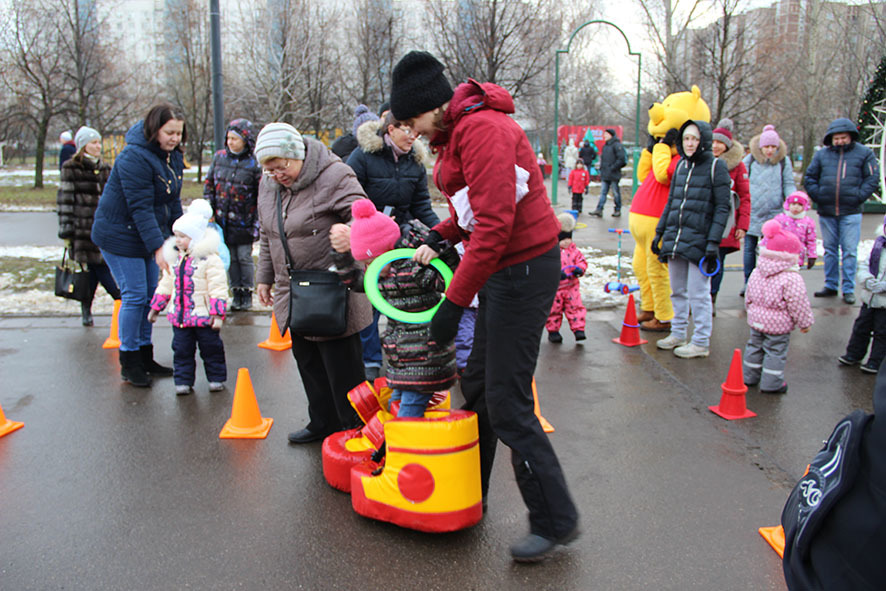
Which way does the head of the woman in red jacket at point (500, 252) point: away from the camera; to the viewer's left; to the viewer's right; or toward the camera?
to the viewer's left

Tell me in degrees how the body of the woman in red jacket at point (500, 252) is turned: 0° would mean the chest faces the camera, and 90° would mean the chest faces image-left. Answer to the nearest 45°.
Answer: approximately 90°

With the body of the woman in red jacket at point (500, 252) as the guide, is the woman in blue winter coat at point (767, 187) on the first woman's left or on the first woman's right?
on the first woman's right

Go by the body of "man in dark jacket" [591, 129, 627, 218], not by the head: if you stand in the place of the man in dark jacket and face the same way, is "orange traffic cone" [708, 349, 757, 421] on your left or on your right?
on your left

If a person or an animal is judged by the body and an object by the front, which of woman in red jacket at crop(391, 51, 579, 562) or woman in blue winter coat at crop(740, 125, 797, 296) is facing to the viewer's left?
the woman in red jacket

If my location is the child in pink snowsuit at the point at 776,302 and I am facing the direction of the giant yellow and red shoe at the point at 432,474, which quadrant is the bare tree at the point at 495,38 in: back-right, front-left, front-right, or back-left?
back-right
